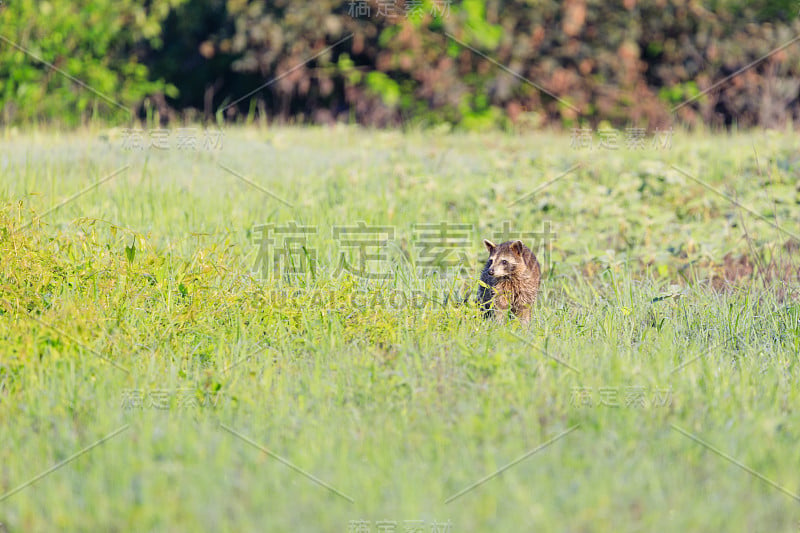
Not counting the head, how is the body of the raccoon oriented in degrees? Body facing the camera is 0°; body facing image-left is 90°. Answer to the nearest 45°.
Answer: approximately 45°
